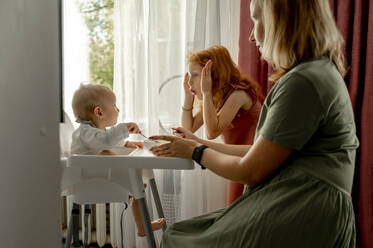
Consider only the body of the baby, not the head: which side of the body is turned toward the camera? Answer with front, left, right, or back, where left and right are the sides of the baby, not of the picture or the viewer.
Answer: right

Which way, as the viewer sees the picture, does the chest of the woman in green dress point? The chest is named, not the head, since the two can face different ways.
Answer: to the viewer's left

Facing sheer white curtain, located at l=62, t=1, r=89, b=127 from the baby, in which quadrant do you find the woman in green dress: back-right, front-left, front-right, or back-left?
back-right

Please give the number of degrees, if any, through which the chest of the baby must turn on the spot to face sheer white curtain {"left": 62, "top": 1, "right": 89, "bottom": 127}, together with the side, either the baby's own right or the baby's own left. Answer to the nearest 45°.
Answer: approximately 90° to the baby's own left

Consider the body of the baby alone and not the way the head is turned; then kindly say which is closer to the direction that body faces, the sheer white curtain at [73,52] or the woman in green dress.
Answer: the woman in green dress

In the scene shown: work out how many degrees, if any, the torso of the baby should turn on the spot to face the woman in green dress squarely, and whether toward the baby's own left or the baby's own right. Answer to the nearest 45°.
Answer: approximately 45° to the baby's own right

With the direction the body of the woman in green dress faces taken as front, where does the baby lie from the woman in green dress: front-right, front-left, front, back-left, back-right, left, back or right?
front-right

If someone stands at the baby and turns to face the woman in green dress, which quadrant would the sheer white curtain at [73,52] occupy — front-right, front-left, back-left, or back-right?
back-left

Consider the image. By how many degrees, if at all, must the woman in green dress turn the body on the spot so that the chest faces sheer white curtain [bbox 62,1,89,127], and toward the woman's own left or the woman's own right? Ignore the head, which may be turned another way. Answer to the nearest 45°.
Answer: approximately 45° to the woman's own right

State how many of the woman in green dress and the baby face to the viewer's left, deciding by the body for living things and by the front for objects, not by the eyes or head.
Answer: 1

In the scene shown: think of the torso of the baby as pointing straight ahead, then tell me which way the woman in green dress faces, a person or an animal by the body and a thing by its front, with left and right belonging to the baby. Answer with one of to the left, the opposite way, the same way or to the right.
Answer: the opposite way

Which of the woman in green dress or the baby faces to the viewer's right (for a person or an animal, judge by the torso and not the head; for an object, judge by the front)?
the baby

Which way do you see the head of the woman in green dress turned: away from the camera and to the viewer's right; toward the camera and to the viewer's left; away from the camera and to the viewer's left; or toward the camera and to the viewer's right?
away from the camera and to the viewer's left
